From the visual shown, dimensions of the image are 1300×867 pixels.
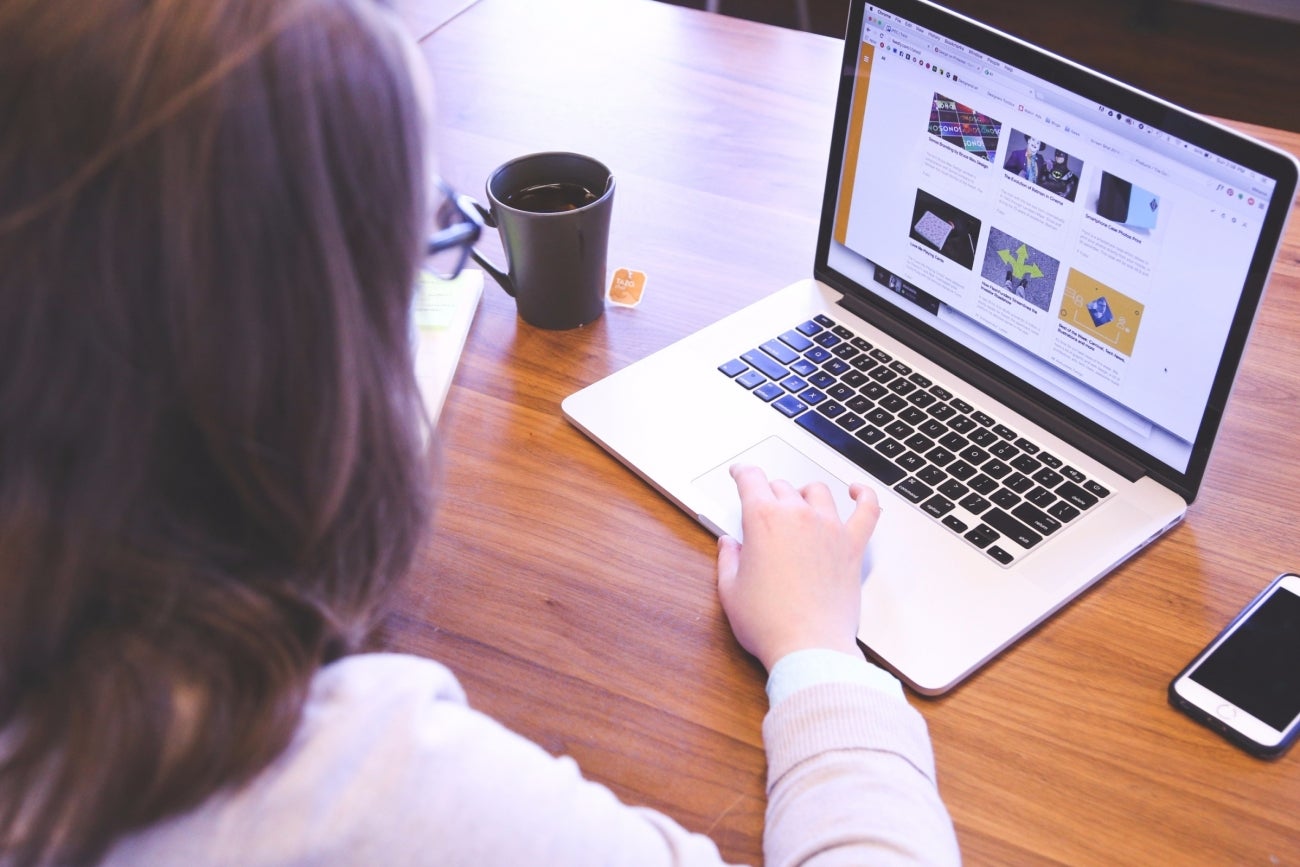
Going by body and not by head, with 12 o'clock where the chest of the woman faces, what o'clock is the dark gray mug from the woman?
The dark gray mug is roughly at 11 o'clock from the woman.

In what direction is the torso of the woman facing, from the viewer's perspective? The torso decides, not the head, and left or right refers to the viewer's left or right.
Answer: facing away from the viewer and to the right of the viewer

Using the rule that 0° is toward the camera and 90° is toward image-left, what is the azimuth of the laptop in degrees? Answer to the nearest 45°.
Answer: approximately 45°

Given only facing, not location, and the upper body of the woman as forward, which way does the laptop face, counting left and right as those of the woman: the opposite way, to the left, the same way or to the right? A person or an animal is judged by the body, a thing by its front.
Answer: the opposite way

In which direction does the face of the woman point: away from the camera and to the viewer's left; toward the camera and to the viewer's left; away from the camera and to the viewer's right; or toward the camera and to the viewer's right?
away from the camera and to the viewer's right
